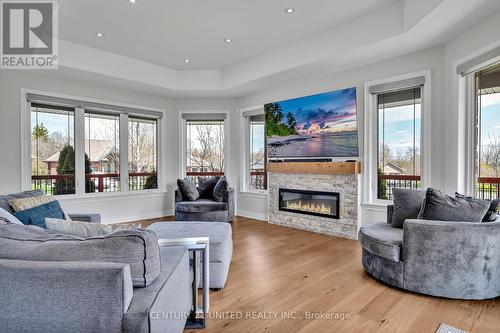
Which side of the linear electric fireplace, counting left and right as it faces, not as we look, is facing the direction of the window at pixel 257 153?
right

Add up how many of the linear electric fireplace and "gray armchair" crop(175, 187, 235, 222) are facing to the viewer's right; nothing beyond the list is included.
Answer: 0

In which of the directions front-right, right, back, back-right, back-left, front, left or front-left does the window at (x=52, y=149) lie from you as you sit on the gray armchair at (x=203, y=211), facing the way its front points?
right

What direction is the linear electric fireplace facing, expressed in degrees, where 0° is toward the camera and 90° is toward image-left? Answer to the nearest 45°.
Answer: approximately 45°

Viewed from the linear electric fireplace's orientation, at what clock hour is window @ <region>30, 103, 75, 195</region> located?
The window is roughly at 1 o'clock from the linear electric fireplace.

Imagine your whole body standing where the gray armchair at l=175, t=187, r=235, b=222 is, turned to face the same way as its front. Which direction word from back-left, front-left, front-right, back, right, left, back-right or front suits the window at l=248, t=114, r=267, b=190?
back-left

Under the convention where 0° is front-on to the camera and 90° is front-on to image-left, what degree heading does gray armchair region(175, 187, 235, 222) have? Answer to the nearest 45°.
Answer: approximately 0°

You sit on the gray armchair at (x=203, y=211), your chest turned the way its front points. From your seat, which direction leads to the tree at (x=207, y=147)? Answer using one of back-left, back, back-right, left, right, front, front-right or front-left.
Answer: back

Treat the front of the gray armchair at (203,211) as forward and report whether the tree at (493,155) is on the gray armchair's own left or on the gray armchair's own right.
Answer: on the gray armchair's own left

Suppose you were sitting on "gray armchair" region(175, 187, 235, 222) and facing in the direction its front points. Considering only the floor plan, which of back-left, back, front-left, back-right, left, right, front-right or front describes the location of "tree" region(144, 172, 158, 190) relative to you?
back-right

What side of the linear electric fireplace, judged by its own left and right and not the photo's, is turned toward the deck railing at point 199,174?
right

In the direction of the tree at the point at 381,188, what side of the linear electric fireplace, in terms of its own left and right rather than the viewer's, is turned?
left
